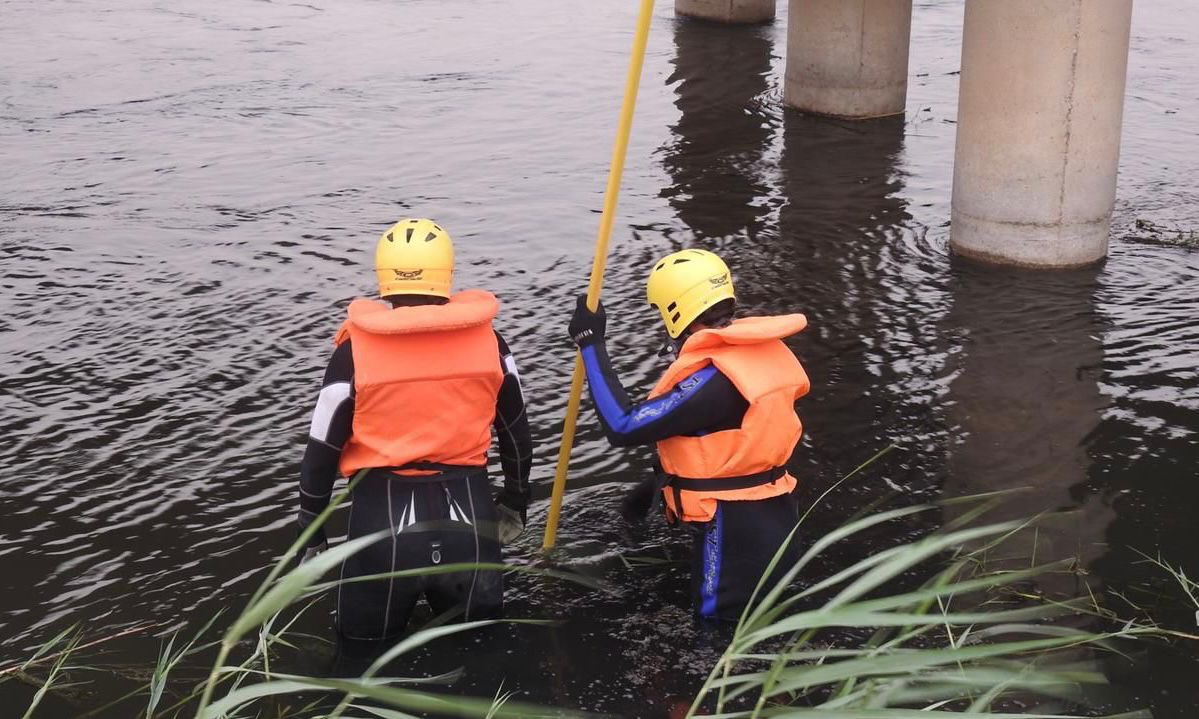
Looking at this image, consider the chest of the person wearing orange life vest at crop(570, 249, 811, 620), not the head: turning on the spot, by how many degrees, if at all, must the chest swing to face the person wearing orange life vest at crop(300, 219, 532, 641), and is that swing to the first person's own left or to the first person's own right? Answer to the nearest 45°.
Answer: approximately 45° to the first person's own left

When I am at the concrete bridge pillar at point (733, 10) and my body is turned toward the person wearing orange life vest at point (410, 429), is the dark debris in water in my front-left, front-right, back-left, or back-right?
front-left

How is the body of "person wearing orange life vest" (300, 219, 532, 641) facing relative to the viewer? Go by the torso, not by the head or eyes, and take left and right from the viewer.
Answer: facing away from the viewer

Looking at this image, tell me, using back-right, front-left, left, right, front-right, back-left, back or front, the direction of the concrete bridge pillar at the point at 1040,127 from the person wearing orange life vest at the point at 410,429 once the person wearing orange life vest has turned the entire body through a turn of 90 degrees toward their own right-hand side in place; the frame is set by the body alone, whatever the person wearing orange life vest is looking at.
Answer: front-left

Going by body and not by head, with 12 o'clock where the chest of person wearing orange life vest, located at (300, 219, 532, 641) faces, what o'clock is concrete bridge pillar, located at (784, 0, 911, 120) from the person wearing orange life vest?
The concrete bridge pillar is roughly at 1 o'clock from the person wearing orange life vest.

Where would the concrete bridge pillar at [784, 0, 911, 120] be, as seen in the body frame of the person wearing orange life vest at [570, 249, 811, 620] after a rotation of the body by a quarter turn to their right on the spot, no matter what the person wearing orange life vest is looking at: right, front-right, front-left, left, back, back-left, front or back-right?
front-left

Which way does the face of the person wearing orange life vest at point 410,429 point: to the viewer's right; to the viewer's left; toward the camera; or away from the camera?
away from the camera

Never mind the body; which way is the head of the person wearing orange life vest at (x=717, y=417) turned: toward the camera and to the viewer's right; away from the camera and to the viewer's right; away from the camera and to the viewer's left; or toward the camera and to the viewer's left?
away from the camera and to the viewer's left

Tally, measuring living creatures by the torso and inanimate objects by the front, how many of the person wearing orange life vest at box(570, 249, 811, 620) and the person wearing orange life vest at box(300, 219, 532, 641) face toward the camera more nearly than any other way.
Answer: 0

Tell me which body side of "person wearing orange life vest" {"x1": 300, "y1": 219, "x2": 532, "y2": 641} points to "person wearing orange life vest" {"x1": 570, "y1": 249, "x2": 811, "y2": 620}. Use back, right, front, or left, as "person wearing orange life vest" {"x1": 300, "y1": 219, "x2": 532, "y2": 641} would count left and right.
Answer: right

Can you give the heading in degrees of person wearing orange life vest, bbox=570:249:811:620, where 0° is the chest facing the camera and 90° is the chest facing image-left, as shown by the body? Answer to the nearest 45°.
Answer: approximately 135°

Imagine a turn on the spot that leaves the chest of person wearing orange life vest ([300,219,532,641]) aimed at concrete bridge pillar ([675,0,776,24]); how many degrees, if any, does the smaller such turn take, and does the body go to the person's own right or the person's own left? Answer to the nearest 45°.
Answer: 0° — they already face it
